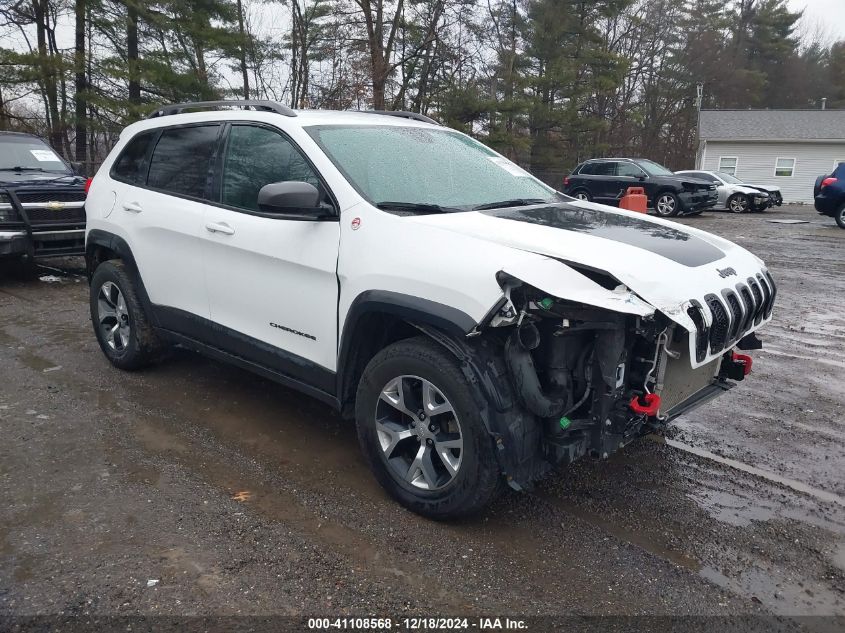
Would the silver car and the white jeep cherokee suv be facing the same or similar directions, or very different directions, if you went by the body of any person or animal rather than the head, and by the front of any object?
same or similar directions

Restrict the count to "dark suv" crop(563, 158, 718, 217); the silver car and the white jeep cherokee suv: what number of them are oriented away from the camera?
0

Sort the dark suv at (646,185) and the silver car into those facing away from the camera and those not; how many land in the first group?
0

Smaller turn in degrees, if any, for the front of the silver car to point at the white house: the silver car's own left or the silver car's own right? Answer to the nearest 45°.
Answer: approximately 135° to the silver car's own left

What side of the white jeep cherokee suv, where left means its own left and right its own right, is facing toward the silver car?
left

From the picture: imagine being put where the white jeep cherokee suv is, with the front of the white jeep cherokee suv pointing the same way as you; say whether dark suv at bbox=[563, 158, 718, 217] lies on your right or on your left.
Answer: on your left

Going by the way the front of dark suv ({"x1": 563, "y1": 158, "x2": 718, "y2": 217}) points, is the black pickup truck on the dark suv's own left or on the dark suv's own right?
on the dark suv's own right

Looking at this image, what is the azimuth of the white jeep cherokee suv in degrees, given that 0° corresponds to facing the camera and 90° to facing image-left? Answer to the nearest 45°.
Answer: approximately 315°

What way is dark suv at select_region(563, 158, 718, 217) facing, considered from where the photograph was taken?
facing the viewer and to the right of the viewer

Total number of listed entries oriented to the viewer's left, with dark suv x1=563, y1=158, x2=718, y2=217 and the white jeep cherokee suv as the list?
0

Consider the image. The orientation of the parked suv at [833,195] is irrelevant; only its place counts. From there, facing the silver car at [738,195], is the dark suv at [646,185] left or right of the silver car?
left

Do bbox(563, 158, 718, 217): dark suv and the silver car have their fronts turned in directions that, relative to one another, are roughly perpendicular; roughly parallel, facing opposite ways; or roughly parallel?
roughly parallel
